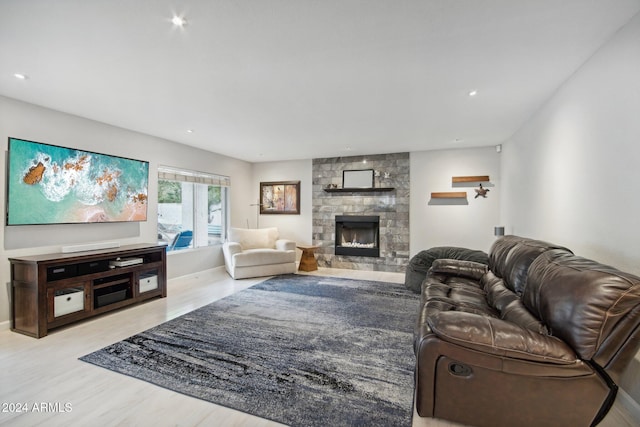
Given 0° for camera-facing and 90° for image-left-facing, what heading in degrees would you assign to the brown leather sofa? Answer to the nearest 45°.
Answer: approximately 90°

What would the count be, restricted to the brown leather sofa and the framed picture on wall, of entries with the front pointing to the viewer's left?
1

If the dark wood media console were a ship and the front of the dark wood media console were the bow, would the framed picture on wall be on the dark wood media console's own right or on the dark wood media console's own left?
on the dark wood media console's own left

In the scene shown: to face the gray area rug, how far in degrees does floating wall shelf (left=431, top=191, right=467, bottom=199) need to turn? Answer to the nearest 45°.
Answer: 0° — it already faces it

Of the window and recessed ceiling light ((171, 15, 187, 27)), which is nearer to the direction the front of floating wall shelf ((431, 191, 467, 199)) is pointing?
the recessed ceiling light

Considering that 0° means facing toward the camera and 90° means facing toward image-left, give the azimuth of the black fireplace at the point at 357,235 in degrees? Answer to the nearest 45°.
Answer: approximately 0°

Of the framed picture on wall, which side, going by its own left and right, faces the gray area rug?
front

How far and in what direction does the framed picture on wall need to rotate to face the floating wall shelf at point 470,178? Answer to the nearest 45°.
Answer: approximately 45° to its left

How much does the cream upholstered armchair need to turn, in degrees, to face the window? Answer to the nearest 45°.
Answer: approximately 135° to its right

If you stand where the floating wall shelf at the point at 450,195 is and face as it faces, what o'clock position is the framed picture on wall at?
The framed picture on wall is roughly at 3 o'clock from the floating wall shelf.
